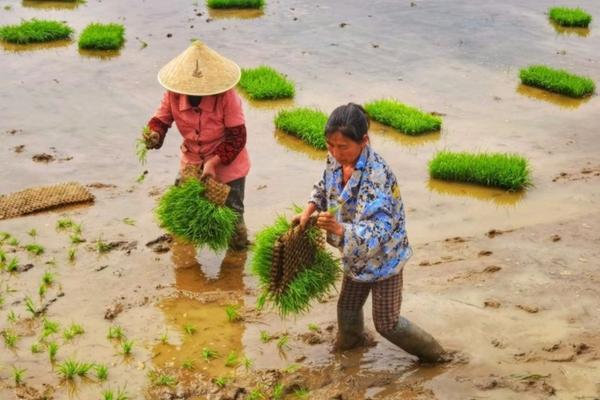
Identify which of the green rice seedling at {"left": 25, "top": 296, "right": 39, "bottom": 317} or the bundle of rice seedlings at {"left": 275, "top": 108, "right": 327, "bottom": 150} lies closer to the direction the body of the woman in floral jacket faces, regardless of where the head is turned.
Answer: the green rice seedling

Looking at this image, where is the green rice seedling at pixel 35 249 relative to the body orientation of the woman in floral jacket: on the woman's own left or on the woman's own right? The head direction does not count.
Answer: on the woman's own right

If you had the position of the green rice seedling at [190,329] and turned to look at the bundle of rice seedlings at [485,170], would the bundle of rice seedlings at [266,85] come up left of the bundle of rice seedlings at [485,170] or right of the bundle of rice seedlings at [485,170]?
left

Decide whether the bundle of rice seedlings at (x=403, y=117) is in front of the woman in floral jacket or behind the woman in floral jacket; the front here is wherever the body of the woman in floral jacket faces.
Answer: behind

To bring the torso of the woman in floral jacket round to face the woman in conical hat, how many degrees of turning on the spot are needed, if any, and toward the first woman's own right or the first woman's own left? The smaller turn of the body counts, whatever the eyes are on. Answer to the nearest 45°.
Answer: approximately 90° to the first woman's own right

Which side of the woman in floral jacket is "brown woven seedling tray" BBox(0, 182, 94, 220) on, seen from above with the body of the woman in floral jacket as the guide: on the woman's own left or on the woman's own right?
on the woman's own right

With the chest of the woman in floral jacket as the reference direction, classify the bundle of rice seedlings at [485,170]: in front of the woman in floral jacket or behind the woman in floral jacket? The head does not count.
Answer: behind

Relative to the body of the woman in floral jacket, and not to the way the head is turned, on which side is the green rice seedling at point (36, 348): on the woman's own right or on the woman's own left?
on the woman's own right

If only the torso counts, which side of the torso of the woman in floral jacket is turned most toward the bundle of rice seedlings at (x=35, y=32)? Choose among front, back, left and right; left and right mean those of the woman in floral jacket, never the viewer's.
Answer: right

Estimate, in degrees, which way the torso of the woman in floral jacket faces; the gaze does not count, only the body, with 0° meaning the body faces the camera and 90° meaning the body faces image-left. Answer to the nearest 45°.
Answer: approximately 45°

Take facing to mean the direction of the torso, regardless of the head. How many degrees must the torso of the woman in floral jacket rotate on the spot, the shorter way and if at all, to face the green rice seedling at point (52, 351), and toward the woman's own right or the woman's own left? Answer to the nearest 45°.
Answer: approximately 45° to the woman's own right

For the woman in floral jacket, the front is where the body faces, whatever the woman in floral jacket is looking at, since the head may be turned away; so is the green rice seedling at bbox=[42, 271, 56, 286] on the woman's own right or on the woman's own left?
on the woman's own right

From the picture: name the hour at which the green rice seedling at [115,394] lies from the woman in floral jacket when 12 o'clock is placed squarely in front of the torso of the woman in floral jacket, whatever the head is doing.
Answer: The green rice seedling is roughly at 1 o'clock from the woman in floral jacket.
